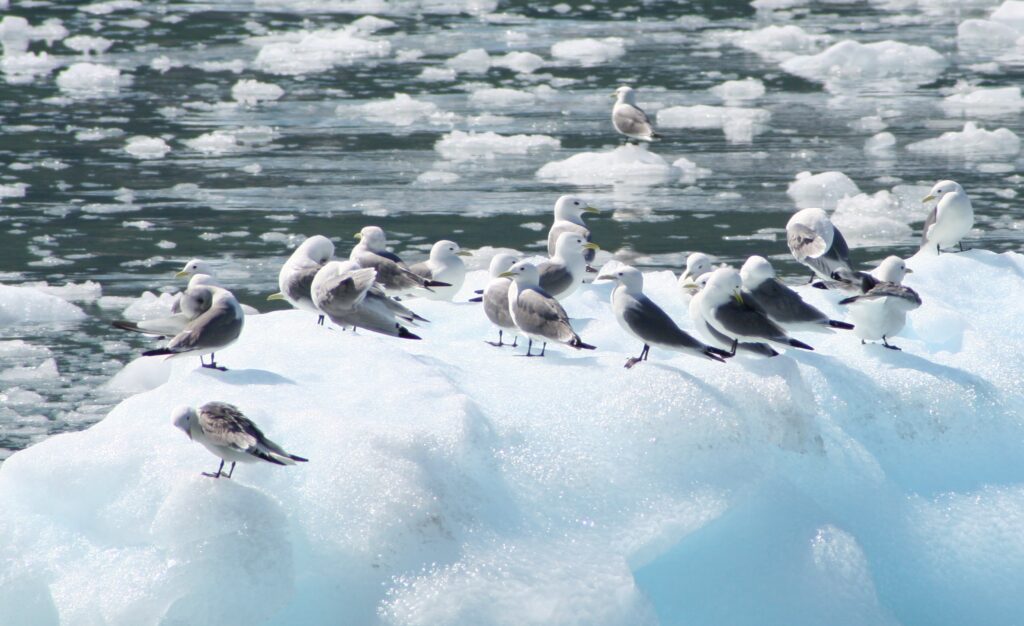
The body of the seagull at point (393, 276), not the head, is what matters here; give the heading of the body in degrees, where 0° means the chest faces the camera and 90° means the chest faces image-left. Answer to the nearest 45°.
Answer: approximately 90°

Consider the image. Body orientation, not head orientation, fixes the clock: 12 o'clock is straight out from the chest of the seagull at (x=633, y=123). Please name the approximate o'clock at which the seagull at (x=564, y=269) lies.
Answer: the seagull at (x=564, y=269) is roughly at 9 o'clock from the seagull at (x=633, y=123).

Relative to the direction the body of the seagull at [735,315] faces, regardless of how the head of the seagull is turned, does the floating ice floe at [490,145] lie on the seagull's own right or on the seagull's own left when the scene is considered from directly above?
on the seagull's own right

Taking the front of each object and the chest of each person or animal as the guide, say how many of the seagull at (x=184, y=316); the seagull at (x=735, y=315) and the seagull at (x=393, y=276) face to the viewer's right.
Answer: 1

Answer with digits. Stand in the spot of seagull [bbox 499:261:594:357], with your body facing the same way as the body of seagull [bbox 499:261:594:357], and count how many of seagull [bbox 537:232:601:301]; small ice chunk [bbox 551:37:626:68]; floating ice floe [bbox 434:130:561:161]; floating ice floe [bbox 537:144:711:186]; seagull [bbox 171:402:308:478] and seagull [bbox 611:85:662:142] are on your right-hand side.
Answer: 5

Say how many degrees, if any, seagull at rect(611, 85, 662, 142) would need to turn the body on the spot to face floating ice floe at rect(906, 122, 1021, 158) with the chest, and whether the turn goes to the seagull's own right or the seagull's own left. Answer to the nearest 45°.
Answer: approximately 180°

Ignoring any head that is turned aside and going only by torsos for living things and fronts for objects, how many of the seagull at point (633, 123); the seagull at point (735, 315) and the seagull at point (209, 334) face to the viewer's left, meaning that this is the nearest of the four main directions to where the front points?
2

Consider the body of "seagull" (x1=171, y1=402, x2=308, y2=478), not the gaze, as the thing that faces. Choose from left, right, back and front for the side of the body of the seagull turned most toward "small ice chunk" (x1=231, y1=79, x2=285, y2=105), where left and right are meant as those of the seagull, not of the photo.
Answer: right

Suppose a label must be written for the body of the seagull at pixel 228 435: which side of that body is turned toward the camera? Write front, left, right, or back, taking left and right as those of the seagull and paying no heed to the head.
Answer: left

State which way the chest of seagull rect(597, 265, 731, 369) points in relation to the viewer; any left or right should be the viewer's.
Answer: facing to the left of the viewer

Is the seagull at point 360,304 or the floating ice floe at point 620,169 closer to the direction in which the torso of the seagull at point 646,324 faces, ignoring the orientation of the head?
the seagull

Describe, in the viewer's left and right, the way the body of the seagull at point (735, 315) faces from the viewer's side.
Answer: facing to the left of the viewer

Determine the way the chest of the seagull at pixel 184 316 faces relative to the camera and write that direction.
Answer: to the viewer's right

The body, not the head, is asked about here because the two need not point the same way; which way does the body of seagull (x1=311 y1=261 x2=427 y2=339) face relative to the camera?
to the viewer's left

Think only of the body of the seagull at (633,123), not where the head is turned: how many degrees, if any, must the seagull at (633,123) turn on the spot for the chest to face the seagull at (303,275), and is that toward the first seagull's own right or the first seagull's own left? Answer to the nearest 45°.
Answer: approximately 90° to the first seagull's own left

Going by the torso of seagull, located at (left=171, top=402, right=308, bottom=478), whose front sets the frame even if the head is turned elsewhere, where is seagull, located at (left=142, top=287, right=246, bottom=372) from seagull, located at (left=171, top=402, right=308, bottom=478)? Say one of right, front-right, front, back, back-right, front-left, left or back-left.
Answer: right

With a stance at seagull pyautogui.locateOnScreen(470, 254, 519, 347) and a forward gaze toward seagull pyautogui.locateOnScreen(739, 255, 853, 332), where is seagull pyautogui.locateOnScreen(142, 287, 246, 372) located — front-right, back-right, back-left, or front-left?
back-right

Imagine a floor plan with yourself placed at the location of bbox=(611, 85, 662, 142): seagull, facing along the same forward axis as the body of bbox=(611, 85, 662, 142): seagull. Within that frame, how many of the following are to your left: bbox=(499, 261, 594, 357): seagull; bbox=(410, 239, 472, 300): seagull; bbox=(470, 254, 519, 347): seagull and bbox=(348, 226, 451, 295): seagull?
4
